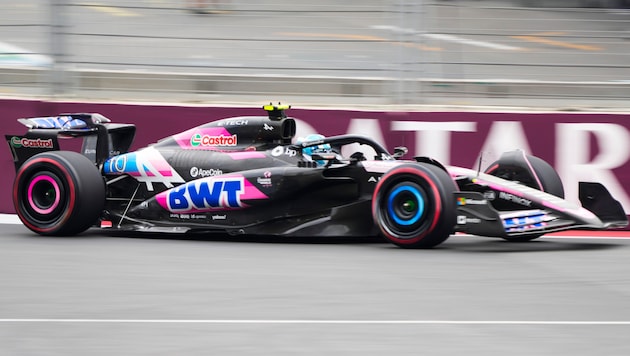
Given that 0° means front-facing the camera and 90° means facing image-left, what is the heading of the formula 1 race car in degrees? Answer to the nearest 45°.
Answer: approximately 315°
